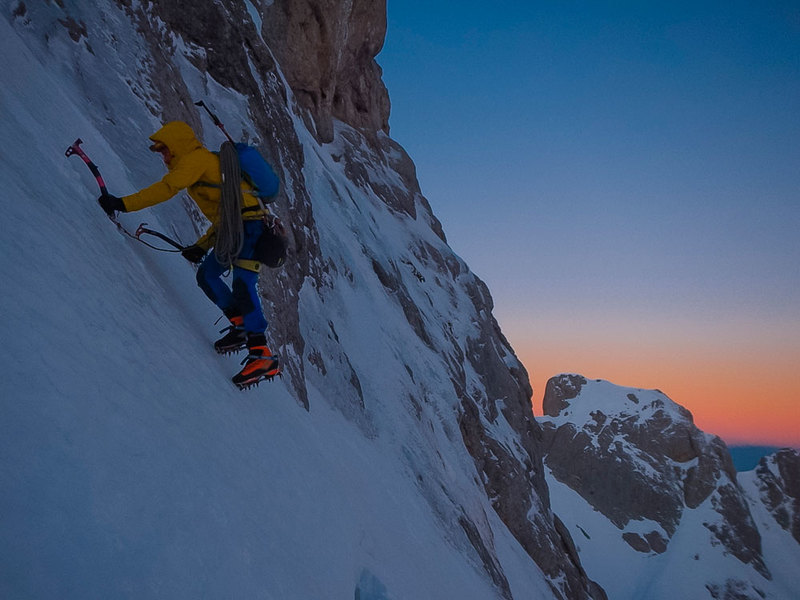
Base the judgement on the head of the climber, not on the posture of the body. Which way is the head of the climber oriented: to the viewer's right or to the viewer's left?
to the viewer's left

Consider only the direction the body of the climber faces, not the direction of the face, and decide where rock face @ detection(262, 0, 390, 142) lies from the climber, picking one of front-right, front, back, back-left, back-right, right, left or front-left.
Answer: right

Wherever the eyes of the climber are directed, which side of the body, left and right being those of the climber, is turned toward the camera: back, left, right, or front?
left
